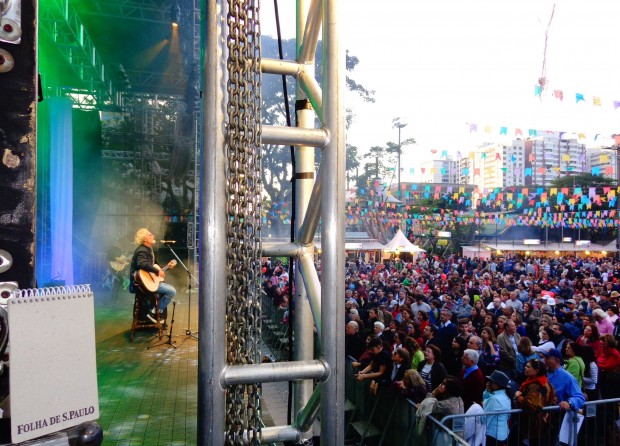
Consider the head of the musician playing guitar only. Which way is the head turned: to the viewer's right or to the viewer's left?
to the viewer's right

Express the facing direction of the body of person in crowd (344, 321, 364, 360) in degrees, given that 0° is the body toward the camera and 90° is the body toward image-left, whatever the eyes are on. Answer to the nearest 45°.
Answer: approximately 90°

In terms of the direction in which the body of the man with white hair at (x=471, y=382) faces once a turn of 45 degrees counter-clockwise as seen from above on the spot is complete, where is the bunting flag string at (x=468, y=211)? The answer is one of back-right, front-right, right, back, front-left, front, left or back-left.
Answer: back-right

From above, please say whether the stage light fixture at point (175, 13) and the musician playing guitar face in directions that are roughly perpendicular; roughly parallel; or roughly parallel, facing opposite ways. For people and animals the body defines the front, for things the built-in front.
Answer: roughly perpendicular

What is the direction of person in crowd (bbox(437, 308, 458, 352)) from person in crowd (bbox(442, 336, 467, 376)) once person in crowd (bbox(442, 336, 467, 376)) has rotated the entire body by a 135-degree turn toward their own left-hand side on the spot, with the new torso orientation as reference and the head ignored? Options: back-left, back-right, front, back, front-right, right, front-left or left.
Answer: back-left

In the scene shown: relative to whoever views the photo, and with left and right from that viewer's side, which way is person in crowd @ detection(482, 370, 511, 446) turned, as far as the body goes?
facing to the left of the viewer
